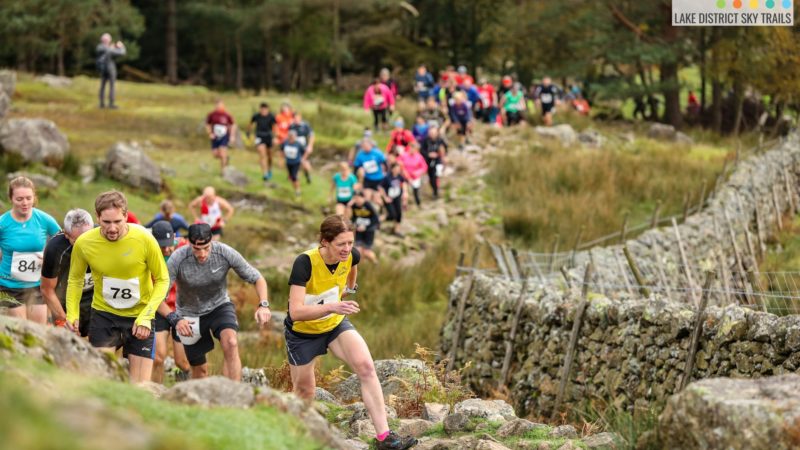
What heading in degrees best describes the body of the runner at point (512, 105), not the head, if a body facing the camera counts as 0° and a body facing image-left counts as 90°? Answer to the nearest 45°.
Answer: approximately 0°

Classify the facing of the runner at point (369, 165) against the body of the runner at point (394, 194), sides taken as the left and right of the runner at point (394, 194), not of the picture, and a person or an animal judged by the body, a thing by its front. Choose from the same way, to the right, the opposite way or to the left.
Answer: the same way

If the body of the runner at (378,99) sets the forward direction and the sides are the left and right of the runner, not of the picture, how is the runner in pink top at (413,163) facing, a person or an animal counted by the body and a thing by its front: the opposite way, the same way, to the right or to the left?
the same way

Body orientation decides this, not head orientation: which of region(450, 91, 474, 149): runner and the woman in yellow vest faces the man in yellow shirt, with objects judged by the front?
the runner

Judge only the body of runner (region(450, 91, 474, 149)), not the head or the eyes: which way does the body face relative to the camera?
toward the camera

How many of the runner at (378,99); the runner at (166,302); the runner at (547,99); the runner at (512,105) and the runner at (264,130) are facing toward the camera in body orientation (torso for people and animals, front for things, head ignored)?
5

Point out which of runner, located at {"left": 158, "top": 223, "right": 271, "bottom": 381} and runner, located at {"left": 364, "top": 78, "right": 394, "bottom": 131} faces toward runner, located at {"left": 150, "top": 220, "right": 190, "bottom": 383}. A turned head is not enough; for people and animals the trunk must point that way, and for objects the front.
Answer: runner, located at {"left": 364, "top": 78, "right": 394, "bottom": 131}

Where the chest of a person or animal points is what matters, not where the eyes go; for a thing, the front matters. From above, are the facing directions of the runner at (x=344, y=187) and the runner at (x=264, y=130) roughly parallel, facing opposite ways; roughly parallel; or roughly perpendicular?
roughly parallel

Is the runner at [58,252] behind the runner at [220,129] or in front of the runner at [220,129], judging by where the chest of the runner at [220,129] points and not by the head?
in front

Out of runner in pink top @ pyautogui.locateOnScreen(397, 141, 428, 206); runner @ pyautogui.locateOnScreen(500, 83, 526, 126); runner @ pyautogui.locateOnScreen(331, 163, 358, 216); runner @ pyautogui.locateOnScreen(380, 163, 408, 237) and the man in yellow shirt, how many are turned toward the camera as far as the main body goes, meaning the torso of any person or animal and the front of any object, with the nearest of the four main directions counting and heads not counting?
5

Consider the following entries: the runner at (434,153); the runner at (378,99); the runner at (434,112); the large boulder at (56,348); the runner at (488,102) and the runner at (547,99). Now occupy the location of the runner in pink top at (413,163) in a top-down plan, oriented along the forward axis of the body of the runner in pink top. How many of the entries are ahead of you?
1

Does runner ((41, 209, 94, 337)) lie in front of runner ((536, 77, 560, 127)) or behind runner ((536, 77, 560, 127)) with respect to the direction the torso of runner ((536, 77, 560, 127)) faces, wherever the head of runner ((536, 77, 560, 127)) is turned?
in front

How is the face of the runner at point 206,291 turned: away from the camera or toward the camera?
toward the camera

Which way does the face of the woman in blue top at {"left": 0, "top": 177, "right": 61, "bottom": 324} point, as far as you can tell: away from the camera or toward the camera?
toward the camera

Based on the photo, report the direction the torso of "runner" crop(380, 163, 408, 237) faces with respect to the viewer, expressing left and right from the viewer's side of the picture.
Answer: facing the viewer

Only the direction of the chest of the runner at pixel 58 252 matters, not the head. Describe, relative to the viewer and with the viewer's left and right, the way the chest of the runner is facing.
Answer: facing the viewer and to the right of the viewer

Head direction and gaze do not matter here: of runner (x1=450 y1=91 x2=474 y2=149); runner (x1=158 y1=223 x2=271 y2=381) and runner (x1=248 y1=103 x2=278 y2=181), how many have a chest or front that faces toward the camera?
3
